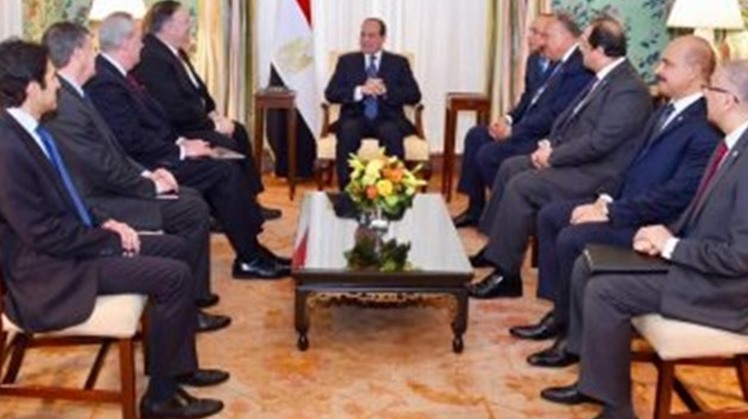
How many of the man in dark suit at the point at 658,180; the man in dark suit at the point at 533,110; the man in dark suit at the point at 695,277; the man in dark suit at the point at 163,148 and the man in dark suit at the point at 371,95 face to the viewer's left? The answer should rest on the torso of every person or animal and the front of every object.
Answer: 3

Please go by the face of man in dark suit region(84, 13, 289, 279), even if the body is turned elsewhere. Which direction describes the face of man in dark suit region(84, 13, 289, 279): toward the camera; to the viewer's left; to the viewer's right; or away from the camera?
to the viewer's right

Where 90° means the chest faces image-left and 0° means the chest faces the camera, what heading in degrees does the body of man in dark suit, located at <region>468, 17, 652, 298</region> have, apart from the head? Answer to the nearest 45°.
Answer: approximately 90°

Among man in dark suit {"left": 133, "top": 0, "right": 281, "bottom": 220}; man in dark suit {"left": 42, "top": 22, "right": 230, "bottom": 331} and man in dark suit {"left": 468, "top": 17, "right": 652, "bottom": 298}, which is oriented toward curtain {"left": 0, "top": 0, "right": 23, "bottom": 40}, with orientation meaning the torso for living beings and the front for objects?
man in dark suit {"left": 468, "top": 17, "right": 652, "bottom": 298}

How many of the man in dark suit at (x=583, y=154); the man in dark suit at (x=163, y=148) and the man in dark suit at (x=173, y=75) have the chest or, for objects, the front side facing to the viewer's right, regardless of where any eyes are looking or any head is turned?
2

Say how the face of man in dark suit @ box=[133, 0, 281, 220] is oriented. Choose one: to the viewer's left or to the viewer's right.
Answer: to the viewer's right

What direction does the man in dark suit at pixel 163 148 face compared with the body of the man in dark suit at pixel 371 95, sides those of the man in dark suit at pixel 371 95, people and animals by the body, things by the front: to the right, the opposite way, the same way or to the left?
to the left

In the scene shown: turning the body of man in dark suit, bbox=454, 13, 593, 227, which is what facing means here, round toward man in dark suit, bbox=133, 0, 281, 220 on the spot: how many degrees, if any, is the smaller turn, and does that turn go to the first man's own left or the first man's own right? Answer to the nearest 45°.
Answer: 0° — they already face them

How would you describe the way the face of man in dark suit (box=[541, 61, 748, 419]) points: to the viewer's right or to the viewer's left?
to the viewer's left

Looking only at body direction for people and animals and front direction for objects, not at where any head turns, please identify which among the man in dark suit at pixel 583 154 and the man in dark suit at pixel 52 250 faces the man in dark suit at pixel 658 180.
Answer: the man in dark suit at pixel 52 250

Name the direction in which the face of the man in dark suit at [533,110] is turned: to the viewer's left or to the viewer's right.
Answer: to the viewer's left

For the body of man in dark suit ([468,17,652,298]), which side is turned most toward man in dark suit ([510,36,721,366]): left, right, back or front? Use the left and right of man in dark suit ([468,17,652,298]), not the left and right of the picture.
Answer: left

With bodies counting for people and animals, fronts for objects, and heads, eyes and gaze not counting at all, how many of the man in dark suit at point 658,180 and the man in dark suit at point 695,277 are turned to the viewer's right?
0

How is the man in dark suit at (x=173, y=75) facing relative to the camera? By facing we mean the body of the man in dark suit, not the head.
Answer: to the viewer's right
